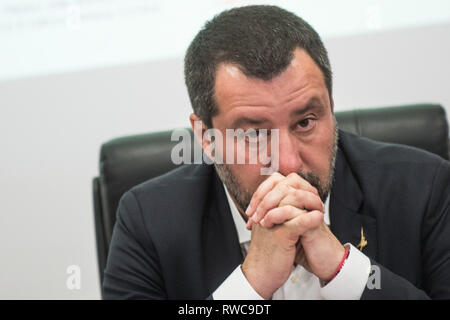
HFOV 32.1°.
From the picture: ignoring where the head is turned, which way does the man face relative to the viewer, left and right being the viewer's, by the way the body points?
facing the viewer
